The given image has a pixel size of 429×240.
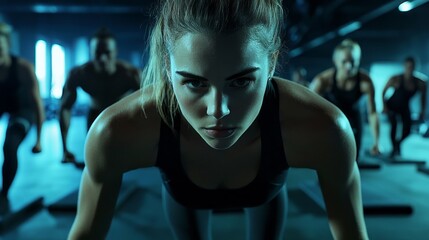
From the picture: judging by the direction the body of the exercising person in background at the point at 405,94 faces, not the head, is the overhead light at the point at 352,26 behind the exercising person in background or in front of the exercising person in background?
behind

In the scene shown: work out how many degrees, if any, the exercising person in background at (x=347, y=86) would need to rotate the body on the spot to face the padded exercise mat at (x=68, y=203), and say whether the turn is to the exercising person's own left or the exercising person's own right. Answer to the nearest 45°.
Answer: approximately 45° to the exercising person's own right

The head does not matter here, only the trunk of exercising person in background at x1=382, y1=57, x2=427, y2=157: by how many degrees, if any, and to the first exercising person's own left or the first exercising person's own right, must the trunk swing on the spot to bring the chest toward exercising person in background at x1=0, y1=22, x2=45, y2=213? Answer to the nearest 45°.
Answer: approximately 45° to the first exercising person's own right

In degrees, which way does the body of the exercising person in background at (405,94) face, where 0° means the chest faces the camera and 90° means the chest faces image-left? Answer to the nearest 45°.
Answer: approximately 0°

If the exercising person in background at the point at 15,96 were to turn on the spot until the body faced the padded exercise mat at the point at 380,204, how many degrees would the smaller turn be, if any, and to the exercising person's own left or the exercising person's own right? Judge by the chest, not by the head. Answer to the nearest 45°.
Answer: approximately 45° to the exercising person's own left

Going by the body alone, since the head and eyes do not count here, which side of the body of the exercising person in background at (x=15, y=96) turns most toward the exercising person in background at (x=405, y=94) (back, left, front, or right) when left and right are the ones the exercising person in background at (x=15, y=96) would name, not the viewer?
left

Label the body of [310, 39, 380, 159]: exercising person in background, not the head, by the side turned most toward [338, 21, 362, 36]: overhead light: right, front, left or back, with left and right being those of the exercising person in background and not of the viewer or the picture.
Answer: back

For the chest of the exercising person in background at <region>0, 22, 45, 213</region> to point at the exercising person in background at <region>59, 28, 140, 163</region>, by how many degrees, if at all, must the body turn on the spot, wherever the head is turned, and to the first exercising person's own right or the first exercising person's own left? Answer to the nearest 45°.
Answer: approximately 90° to the first exercising person's own left

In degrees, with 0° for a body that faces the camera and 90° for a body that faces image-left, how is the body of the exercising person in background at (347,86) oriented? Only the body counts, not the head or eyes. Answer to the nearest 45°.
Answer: approximately 0°
